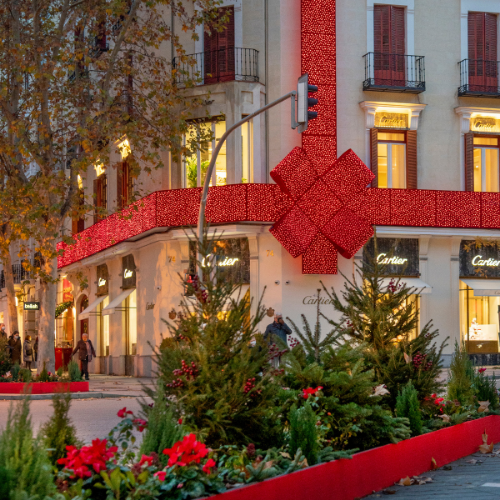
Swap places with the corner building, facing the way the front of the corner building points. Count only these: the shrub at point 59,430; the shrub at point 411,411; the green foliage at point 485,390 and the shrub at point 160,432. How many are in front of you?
4

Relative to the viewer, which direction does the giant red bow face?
toward the camera

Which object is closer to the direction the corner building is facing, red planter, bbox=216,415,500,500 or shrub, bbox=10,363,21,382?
the red planter

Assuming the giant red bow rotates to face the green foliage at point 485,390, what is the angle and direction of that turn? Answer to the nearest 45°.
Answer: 0° — it already faces it

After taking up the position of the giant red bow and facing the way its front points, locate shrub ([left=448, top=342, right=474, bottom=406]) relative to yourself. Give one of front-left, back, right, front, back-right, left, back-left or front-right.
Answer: front

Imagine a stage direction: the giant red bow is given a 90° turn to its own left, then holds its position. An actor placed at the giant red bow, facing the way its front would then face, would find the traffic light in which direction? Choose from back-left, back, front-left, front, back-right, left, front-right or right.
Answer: right

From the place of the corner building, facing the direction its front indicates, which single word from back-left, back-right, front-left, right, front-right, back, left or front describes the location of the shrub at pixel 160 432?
front

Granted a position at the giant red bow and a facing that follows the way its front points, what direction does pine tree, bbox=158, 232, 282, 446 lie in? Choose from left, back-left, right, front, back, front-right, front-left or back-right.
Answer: front

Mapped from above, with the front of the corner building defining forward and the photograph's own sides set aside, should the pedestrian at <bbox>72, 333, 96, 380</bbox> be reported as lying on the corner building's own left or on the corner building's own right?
on the corner building's own right

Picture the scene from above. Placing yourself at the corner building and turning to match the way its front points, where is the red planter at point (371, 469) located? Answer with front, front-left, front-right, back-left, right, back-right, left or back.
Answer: front

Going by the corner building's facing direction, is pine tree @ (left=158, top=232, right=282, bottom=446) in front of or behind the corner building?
in front

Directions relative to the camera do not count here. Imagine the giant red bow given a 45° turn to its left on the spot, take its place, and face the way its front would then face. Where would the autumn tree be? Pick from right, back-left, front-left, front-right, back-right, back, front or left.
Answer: right

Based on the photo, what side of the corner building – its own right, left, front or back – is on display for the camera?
front

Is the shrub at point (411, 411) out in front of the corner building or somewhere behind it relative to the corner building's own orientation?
in front

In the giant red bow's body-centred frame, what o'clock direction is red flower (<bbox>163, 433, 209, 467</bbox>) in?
The red flower is roughly at 12 o'clock from the giant red bow.

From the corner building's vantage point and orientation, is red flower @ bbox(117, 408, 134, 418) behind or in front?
in front

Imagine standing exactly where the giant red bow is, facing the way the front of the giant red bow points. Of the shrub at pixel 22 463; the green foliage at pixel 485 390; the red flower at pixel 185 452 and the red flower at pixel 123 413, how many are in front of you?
4
